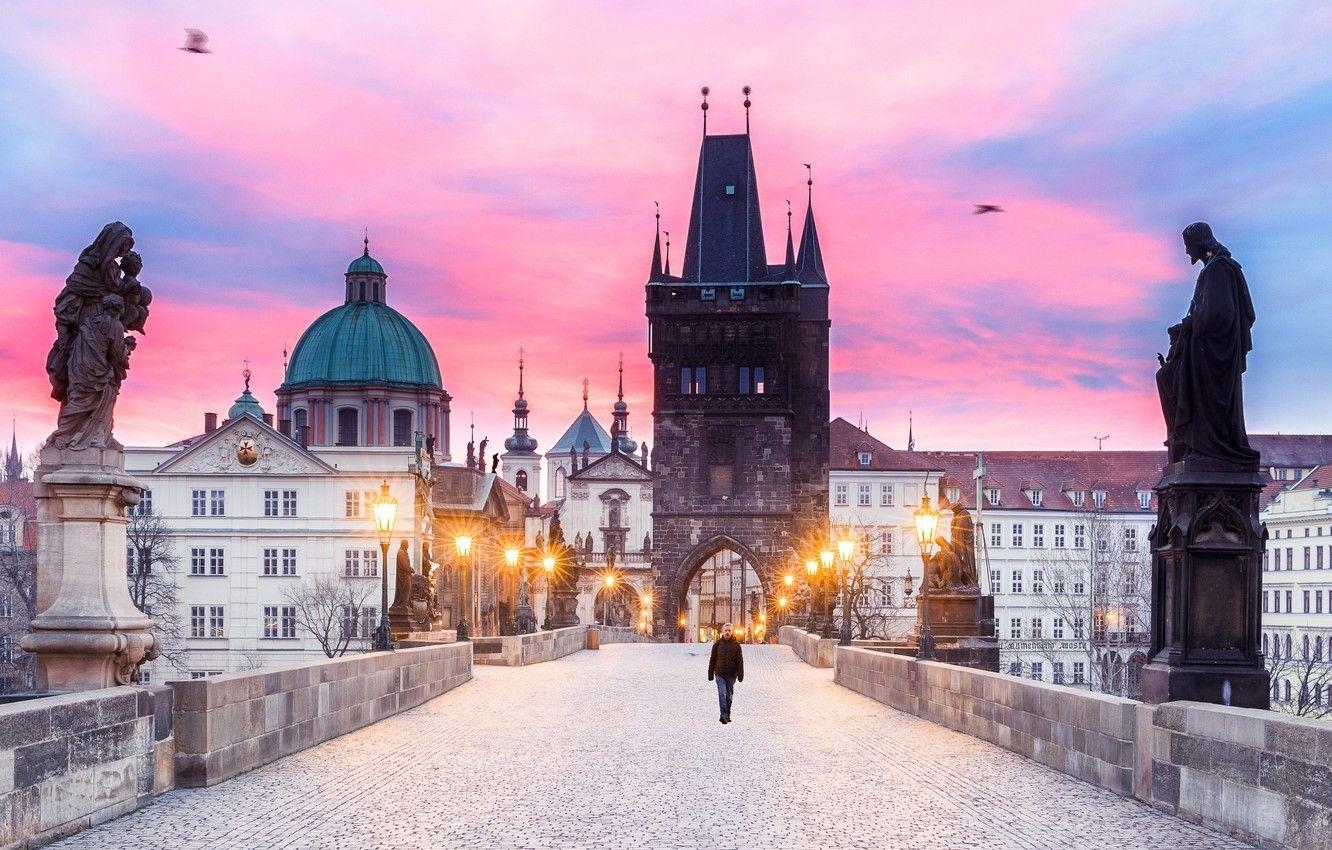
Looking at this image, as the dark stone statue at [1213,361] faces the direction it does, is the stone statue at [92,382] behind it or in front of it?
in front

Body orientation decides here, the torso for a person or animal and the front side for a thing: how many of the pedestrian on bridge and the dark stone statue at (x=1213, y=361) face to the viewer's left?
1

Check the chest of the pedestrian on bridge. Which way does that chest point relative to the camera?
toward the camera

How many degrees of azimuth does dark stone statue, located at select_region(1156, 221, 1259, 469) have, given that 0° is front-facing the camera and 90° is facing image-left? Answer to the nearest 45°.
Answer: approximately 90°

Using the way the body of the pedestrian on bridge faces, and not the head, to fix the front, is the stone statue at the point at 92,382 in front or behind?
in front

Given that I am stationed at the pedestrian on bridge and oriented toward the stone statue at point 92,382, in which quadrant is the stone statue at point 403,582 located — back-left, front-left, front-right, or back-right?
back-right

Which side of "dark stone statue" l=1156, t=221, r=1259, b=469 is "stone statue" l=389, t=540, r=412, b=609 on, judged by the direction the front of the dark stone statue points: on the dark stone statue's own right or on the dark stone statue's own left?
on the dark stone statue's own right

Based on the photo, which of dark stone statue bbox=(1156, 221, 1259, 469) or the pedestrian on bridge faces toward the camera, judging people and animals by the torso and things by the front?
the pedestrian on bridge

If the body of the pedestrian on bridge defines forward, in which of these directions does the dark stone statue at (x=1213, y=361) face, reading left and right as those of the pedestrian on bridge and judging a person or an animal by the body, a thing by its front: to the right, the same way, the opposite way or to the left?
to the right

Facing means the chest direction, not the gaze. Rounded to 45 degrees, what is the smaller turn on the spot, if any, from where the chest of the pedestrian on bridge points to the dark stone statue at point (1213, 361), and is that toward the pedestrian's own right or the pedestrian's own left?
0° — they already face it
